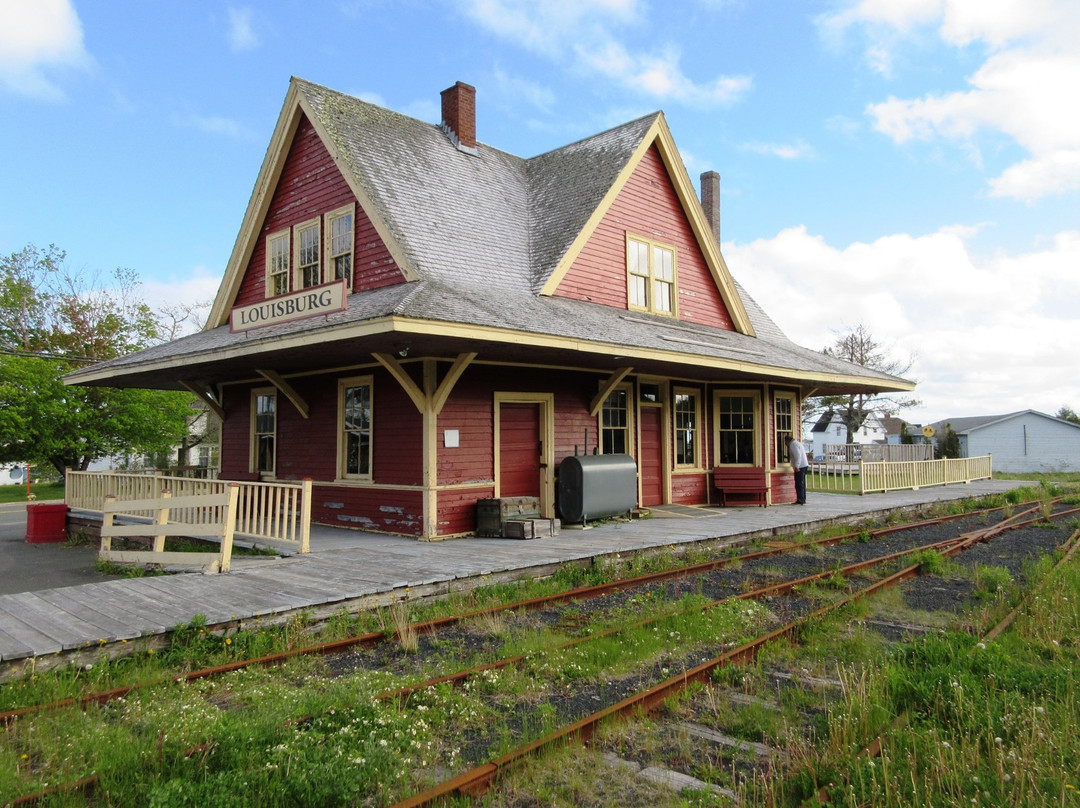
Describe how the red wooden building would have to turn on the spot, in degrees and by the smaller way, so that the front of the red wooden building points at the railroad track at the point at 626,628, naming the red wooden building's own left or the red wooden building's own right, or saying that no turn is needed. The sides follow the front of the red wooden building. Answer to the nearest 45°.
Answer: approximately 45° to the red wooden building's own right

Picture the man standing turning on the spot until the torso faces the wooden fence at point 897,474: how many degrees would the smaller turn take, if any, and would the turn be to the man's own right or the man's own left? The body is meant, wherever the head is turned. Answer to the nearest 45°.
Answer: approximately 90° to the man's own right

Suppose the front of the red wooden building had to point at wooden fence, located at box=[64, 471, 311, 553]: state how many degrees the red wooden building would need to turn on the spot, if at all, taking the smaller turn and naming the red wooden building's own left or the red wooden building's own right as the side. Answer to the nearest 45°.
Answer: approximately 90° to the red wooden building's own right

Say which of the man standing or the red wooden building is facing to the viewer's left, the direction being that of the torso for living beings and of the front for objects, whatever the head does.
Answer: the man standing

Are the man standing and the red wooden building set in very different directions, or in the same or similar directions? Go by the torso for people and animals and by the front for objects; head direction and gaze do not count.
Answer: very different directions

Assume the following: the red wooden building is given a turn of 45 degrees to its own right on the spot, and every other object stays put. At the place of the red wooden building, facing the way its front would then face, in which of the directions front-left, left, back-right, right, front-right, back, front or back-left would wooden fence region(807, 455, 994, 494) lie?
back-left

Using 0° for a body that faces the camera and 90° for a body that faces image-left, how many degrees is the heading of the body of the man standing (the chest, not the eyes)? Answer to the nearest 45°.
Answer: approximately 90°

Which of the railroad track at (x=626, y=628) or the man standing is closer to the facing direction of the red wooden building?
the railroad track

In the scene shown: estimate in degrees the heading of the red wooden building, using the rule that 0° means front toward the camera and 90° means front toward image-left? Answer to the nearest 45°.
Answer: approximately 315°

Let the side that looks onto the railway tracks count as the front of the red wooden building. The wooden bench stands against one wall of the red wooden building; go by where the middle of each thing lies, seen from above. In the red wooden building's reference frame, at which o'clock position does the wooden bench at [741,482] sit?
The wooden bench is roughly at 10 o'clock from the red wooden building.
